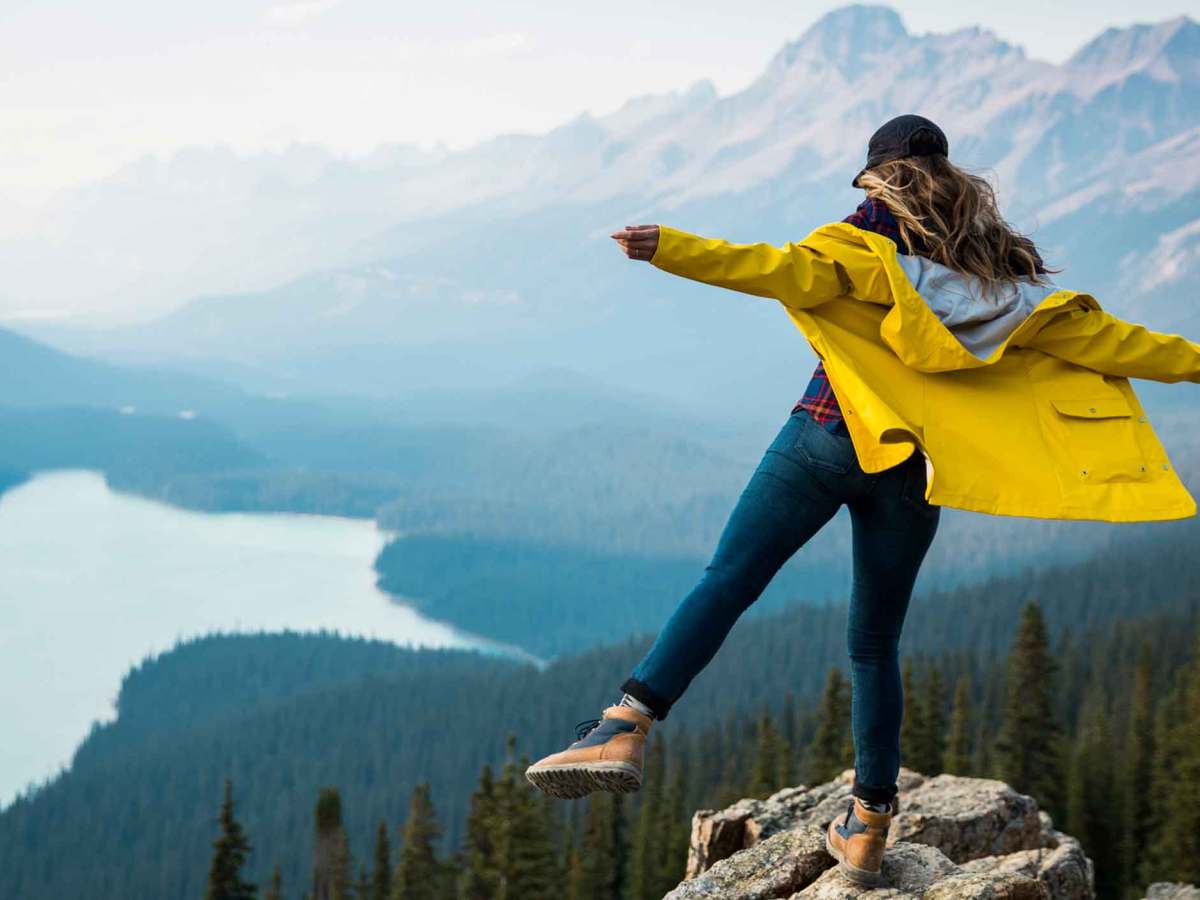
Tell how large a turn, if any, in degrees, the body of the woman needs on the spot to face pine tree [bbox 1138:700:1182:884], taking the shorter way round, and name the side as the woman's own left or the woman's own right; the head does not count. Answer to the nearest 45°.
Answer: approximately 45° to the woman's own right

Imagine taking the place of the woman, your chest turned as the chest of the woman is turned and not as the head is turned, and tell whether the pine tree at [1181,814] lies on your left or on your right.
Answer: on your right

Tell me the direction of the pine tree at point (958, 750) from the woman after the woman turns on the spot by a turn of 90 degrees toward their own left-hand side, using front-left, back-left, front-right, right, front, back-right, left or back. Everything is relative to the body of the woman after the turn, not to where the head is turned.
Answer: back-right

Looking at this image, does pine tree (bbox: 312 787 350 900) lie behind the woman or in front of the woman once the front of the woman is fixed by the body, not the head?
in front

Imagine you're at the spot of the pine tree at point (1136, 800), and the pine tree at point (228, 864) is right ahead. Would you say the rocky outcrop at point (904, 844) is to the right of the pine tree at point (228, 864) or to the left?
left

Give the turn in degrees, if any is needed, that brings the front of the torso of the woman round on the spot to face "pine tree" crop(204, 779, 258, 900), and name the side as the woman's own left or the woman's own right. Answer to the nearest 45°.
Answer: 0° — they already face it

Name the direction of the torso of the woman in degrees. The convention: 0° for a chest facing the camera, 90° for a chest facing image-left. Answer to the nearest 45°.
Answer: approximately 135°

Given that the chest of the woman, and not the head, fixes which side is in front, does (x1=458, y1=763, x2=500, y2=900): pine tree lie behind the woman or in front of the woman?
in front

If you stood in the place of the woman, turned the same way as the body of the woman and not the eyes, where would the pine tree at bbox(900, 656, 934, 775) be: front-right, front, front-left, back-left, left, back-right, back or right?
front-right
